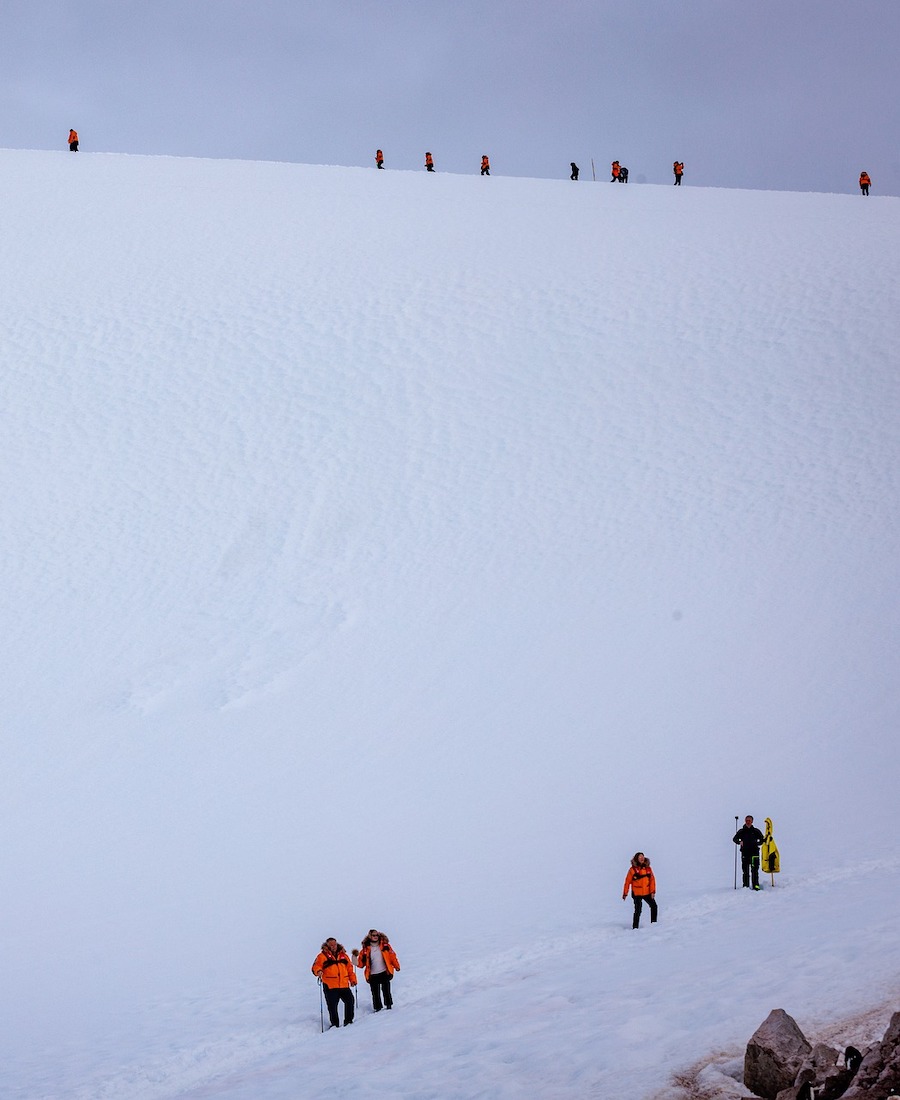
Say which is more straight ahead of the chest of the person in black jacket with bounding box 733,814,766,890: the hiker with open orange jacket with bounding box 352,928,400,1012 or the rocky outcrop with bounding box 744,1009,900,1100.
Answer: the rocky outcrop

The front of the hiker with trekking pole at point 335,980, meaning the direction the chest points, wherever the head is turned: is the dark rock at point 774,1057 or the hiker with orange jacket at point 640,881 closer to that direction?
the dark rock

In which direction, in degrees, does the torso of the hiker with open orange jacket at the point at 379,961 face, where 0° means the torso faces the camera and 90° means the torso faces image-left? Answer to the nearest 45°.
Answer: approximately 0°

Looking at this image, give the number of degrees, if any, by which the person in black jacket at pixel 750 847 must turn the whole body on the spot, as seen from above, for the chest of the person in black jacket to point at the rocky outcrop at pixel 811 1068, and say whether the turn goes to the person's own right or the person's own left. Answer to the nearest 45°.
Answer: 0° — they already face it

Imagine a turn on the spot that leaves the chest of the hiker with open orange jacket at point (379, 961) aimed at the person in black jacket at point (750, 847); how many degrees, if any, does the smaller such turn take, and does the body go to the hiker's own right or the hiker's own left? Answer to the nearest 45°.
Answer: approximately 135° to the hiker's own left

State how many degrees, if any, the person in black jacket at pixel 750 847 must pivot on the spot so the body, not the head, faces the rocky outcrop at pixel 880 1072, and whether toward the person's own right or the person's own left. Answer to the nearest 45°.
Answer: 0° — they already face it

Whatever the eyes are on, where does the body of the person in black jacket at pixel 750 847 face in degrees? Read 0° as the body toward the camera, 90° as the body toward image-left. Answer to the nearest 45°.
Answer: approximately 0°
